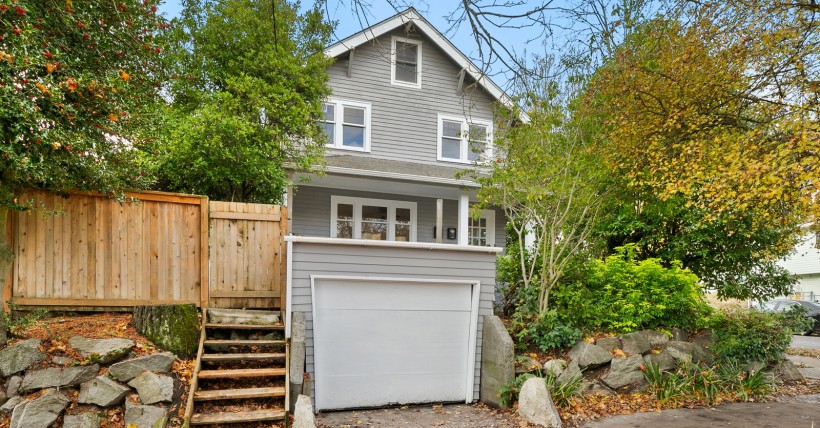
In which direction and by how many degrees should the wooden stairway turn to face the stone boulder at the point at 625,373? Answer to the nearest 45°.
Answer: approximately 90° to its left

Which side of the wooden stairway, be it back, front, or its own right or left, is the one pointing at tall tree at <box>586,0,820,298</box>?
left

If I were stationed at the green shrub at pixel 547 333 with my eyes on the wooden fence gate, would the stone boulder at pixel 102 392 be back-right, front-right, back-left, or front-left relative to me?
front-left

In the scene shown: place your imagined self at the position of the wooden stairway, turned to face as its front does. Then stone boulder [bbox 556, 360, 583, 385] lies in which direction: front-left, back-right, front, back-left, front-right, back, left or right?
left

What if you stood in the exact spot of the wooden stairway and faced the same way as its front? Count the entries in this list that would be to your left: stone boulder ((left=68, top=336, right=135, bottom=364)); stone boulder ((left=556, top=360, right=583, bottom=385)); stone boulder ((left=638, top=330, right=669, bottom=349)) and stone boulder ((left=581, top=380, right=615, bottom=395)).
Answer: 3

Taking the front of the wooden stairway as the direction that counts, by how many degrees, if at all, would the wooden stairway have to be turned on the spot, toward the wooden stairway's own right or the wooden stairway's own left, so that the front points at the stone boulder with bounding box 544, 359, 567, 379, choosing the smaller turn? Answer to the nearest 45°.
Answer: approximately 90° to the wooden stairway's own left

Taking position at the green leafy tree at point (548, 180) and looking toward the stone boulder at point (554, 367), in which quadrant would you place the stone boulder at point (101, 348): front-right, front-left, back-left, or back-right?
front-right

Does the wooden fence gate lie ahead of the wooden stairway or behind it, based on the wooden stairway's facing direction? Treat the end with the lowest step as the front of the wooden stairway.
behind

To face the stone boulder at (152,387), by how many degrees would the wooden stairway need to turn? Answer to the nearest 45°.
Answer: approximately 45° to its right

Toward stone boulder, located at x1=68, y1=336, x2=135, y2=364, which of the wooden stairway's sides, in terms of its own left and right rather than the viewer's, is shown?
right

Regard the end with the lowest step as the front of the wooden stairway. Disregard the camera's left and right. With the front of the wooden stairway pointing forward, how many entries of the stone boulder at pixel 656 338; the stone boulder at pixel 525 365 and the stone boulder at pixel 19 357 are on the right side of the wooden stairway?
1

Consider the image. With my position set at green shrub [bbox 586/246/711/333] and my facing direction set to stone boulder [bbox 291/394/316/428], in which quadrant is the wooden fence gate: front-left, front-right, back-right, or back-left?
front-right

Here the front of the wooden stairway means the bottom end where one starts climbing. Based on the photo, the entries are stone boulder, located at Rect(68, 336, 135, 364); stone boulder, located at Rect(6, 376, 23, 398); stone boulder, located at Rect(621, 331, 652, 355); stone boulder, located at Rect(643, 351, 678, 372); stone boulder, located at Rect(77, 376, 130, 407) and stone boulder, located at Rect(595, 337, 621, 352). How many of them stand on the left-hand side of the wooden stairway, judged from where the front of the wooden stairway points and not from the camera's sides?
3

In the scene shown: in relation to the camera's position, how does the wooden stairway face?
facing the viewer

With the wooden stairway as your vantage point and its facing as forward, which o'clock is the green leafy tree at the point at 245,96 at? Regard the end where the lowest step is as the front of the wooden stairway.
The green leafy tree is roughly at 6 o'clock from the wooden stairway.

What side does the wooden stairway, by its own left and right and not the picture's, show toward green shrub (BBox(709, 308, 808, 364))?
left

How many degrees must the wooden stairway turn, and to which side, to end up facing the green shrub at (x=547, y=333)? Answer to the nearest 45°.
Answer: approximately 90° to its left
